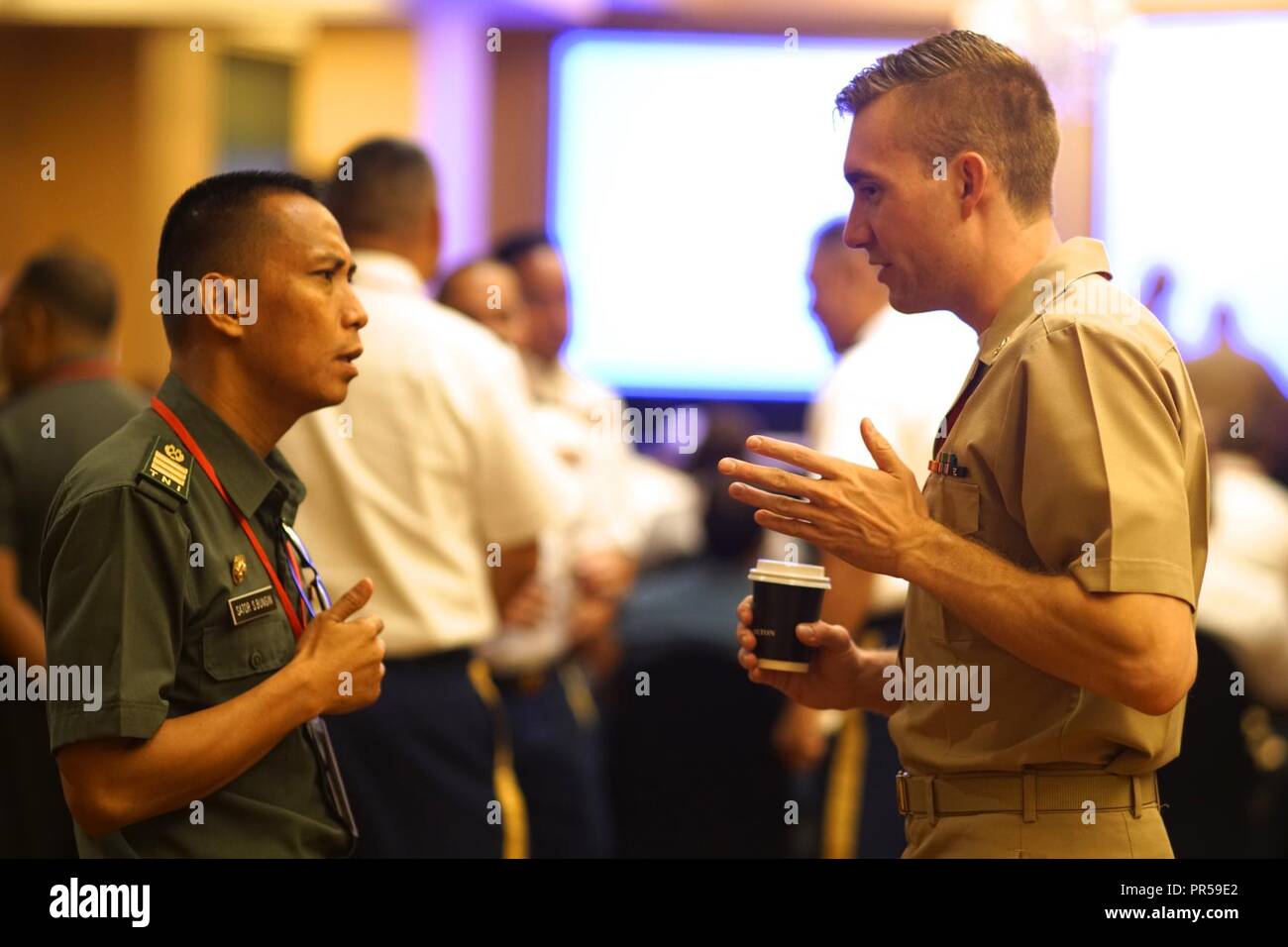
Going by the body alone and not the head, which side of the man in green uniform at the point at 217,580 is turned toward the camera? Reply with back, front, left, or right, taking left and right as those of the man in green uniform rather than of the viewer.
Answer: right

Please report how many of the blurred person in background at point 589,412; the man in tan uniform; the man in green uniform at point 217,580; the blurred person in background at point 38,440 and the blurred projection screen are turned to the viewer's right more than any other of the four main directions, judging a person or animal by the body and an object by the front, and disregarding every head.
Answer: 1

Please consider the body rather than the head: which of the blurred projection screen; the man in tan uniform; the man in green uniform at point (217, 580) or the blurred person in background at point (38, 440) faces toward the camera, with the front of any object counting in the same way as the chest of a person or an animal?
the blurred projection screen

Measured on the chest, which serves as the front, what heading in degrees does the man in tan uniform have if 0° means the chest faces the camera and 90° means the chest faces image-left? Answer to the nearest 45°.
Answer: approximately 90°

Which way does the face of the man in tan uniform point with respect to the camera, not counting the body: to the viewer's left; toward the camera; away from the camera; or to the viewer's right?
to the viewer's left

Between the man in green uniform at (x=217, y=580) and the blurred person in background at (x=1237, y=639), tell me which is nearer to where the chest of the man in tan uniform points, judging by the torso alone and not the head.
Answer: the man in green uniform

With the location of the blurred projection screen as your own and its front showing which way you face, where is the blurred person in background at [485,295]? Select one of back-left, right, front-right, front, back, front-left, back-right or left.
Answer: front

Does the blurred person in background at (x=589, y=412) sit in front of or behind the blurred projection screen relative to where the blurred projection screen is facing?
in front

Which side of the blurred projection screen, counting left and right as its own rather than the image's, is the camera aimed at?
front

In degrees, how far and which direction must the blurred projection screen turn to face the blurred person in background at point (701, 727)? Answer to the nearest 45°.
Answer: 0° — it already faces them

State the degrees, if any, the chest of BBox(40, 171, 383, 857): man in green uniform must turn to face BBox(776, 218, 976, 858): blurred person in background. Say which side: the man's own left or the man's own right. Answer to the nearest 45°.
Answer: approximately 45° to the man's own left

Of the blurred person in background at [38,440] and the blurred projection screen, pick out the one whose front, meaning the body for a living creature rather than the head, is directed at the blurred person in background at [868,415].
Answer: the blurred projection screen
